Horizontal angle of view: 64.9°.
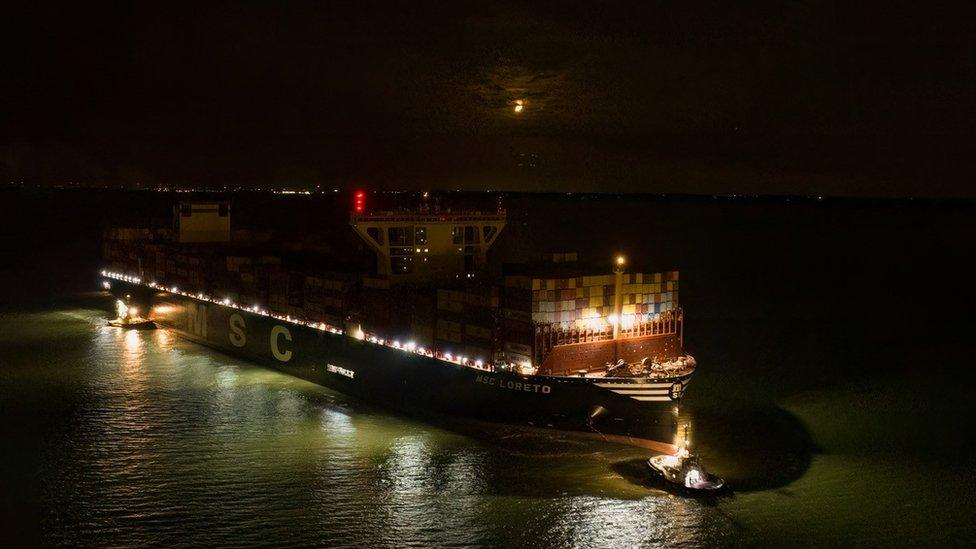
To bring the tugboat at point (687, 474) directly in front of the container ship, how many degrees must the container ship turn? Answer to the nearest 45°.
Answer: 0° — it already faces it

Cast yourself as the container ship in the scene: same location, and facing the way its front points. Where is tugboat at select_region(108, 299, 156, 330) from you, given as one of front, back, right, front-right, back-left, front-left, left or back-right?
back

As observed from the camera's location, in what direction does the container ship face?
facing the viewer and to the right of the viewer
